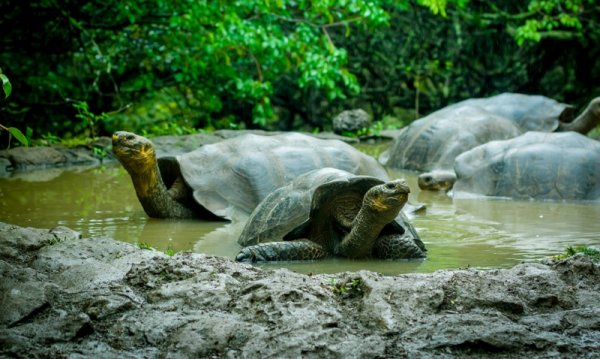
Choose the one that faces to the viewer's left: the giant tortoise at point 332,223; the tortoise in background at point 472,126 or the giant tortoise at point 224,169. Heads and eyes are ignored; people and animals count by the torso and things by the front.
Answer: the giant tortoise at point 224,169

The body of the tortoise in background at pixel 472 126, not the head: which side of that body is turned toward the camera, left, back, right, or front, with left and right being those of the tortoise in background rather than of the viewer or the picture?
right

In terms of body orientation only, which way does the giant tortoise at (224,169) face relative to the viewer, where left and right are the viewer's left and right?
facing to the left of the viewer

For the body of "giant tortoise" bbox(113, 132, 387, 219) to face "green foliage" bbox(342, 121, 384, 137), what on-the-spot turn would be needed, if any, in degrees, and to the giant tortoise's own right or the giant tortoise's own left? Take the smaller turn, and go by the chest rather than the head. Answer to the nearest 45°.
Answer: approximately 90° to the giant tortoise's own right

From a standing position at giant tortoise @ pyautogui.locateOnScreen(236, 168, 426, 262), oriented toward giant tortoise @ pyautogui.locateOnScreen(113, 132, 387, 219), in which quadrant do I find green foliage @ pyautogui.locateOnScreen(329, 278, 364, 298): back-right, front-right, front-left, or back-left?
back-left

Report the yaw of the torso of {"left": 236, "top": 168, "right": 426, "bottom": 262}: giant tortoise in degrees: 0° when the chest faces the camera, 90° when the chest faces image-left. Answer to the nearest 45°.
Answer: approximately 315°

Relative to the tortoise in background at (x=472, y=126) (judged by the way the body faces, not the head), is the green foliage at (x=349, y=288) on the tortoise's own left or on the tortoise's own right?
on the tortoise's own right

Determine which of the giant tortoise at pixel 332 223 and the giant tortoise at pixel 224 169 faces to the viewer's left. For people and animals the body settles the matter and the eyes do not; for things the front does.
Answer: the giant tortoise at pixel 224 169
